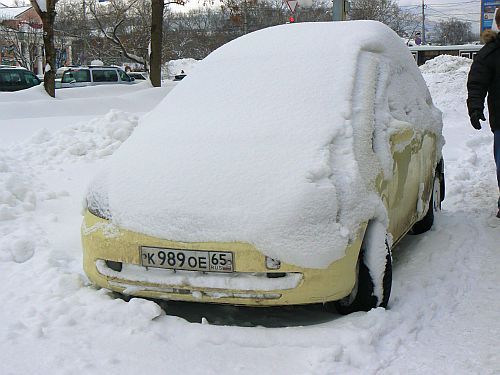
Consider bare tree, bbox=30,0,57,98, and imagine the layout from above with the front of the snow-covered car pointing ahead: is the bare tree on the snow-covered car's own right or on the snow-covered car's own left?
on the snow-covered car's own right

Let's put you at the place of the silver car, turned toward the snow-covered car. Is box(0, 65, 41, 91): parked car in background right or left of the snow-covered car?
right

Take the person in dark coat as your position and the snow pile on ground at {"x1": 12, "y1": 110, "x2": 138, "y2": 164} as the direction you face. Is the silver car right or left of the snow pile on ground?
right

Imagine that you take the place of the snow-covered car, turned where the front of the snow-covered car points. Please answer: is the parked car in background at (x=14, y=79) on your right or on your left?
on your right

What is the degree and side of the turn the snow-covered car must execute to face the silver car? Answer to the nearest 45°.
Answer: approximately 135° to its right

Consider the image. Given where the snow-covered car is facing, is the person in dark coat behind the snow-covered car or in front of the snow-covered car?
behind
